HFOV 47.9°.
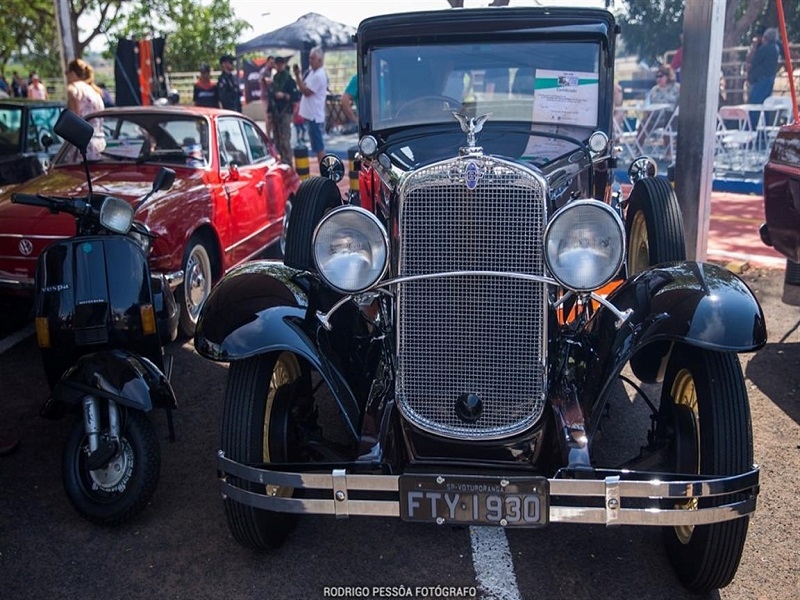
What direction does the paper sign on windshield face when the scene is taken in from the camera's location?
facing the viewer

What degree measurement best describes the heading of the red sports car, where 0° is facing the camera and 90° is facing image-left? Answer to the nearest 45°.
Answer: approximately 45°

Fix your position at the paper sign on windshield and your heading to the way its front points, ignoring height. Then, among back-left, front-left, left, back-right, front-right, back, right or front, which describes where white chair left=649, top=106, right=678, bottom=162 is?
back

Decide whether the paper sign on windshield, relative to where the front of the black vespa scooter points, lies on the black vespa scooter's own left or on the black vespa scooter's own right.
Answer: on the black vespa scooter's own left

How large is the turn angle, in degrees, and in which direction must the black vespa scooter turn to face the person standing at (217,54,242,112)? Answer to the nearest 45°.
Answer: approximately 180°

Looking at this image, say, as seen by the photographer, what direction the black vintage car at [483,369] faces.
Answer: facing the viewer

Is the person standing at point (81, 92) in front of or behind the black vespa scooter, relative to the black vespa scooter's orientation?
behind
